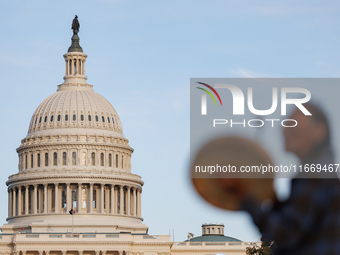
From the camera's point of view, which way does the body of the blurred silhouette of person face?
to the viewer's left
